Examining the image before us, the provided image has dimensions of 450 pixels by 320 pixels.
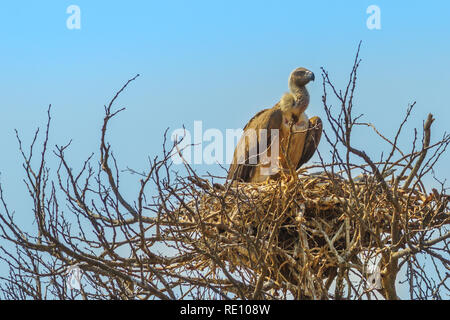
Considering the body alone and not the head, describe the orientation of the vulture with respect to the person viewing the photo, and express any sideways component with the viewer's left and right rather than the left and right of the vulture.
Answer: facing the viewer and to the right of the viewer
